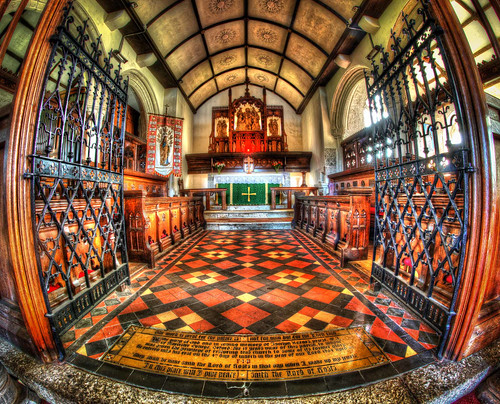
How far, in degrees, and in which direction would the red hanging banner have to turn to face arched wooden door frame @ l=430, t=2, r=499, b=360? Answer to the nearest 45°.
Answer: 0° — it already faces it

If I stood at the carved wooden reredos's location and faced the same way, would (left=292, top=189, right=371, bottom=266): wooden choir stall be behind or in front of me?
in front

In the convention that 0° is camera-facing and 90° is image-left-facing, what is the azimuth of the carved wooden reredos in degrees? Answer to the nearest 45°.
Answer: approximately 0°

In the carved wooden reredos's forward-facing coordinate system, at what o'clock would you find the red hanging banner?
The red hanging banner is roughly at 1 o'clock from the carved wooden reredos.

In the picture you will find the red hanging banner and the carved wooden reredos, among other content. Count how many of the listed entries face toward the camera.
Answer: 2

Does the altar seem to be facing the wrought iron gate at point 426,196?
yes

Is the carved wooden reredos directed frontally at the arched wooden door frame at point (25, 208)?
yes

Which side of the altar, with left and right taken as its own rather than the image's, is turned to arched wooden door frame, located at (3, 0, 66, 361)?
front

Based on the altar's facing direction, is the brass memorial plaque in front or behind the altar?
in front

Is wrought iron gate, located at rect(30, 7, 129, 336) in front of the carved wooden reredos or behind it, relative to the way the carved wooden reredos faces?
in front

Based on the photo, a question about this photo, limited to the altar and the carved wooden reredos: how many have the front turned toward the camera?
2
